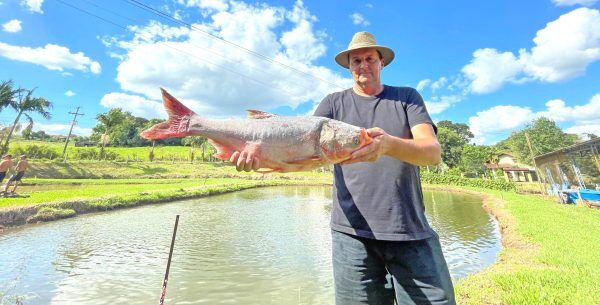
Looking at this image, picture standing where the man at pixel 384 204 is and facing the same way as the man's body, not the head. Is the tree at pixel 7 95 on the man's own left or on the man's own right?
on the man's own right

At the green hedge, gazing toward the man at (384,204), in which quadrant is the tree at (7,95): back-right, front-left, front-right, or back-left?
front-right

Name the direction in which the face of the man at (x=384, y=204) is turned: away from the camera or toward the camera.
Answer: toward the camera

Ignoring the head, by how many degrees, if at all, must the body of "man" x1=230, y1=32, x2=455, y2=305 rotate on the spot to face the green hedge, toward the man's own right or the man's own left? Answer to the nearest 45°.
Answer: approximately 135° to the man's own left

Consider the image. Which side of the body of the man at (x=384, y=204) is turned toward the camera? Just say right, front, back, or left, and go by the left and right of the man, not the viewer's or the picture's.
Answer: front

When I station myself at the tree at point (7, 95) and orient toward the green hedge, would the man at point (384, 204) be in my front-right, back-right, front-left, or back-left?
front-right
